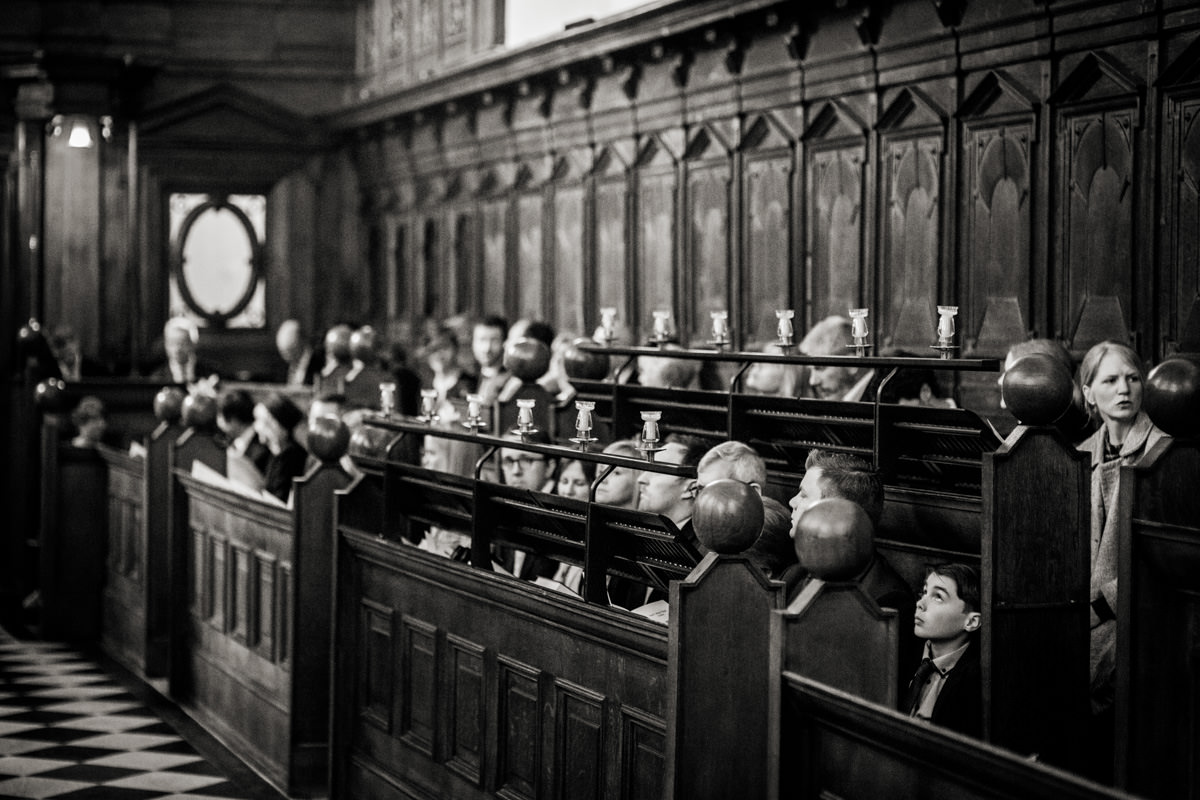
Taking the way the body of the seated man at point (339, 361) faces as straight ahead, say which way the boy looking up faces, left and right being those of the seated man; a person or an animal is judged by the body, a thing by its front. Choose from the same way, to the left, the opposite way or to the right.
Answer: the same way

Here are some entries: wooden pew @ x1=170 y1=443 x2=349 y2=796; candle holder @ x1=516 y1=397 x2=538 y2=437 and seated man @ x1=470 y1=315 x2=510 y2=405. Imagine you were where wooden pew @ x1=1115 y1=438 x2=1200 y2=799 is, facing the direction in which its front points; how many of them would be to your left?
0

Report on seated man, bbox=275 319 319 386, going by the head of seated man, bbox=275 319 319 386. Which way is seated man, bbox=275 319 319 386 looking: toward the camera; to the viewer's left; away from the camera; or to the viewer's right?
to the viewer's left

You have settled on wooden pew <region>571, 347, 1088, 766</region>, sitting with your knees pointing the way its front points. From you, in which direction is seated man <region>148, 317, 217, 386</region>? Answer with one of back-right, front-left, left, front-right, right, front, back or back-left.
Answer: right

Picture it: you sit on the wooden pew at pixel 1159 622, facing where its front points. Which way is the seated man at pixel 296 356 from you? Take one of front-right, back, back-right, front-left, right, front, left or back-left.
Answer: right

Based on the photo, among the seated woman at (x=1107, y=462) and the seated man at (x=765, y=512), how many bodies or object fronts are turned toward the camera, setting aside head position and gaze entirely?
1

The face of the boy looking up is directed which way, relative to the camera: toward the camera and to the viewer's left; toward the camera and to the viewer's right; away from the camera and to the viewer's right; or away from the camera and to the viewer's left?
toward the camera and to the viewer's left

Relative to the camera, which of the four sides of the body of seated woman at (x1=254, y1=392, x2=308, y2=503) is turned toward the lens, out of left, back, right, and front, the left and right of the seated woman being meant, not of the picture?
left

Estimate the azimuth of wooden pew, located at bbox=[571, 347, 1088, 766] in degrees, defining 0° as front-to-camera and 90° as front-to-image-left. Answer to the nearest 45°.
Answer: approximately 45°

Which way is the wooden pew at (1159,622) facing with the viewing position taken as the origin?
facing the viewer and to the left of the viewer

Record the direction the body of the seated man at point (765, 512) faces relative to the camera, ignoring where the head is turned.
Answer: to the viewer's left

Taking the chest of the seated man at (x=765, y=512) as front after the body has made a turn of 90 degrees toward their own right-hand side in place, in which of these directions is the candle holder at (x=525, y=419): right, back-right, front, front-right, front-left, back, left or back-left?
front-left
